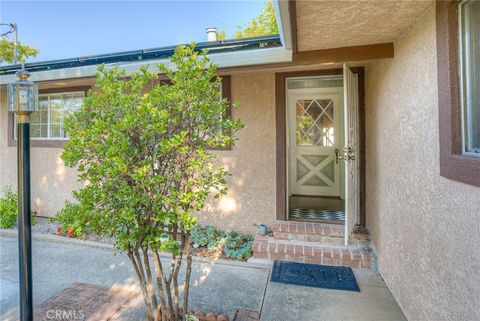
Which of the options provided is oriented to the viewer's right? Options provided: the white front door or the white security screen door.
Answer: the white security screen door

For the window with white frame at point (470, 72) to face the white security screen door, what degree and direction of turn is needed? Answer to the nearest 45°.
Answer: approximately 90° to its right

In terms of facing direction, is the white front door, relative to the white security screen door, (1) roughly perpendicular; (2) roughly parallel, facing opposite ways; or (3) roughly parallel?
roughly perpendicular

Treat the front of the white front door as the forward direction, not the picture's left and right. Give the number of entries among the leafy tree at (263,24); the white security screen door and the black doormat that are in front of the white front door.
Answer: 2

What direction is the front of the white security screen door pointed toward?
to the viewer's right

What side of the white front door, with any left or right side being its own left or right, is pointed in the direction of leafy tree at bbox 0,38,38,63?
right

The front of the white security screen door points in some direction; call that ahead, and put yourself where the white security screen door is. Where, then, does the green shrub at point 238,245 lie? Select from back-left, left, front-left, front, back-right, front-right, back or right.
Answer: back

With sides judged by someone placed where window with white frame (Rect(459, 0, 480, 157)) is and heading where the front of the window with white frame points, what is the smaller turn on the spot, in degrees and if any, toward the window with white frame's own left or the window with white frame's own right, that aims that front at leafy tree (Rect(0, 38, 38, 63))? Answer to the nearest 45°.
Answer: approximately 45° to the window with white frame's own right

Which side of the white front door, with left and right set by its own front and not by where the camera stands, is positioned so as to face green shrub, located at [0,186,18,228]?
right

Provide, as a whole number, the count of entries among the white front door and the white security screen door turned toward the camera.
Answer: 1
